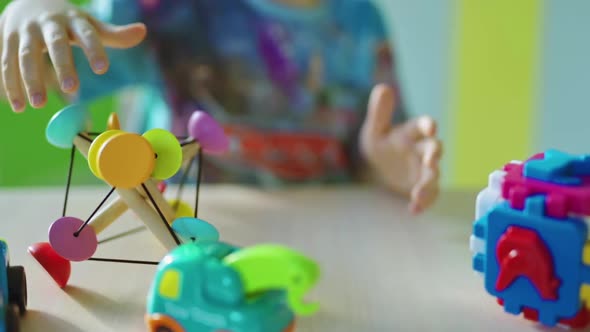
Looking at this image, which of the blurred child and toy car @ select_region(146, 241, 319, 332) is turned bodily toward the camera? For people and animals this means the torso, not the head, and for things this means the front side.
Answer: the blurred child

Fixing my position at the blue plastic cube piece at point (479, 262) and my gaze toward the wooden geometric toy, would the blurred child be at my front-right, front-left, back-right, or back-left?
front-right

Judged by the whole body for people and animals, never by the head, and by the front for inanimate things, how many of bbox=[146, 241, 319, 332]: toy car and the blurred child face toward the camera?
1

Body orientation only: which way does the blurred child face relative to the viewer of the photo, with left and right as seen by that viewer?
facing the viewer

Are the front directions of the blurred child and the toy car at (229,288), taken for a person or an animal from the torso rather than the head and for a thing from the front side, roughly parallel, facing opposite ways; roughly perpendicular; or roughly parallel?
roughly perpendicular

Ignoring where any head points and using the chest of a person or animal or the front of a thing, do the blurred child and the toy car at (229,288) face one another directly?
no
